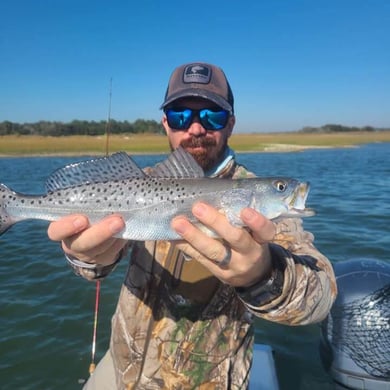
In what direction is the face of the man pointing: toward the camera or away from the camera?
toward the camera

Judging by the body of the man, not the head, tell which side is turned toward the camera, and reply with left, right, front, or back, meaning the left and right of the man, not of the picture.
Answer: front

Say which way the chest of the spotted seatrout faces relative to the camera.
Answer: to the viewer's right
